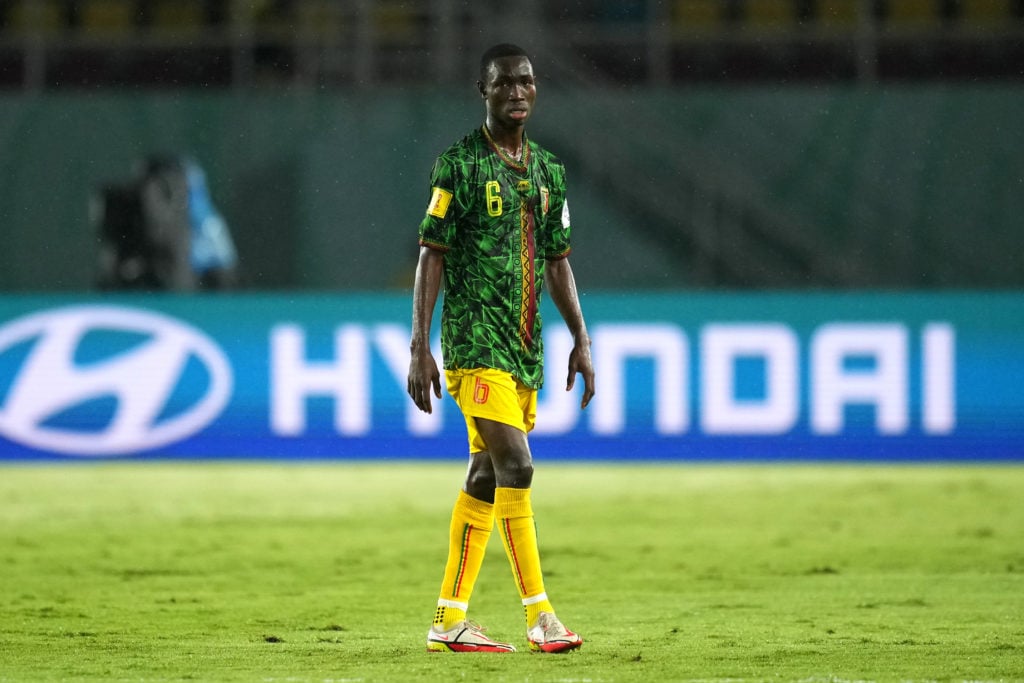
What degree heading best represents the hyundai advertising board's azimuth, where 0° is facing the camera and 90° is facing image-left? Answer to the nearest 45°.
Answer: approximately 0°

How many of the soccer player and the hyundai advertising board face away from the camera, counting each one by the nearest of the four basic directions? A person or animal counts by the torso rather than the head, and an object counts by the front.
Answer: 0

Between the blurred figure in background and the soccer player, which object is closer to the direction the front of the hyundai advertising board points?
the soccer player

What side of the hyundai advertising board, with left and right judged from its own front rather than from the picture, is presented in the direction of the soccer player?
front

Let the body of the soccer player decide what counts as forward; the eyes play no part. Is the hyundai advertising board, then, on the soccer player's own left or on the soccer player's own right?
on the soccer player's own left
